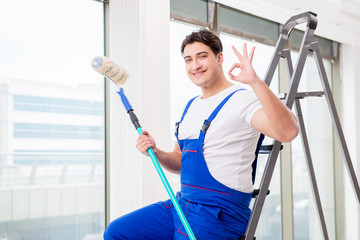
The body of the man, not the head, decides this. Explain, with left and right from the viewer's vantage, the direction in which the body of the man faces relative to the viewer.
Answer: facing the viewer and to the left of the viewer

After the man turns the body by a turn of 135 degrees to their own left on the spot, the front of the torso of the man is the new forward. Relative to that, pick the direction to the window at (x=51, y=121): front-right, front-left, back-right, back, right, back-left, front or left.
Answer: back-left
